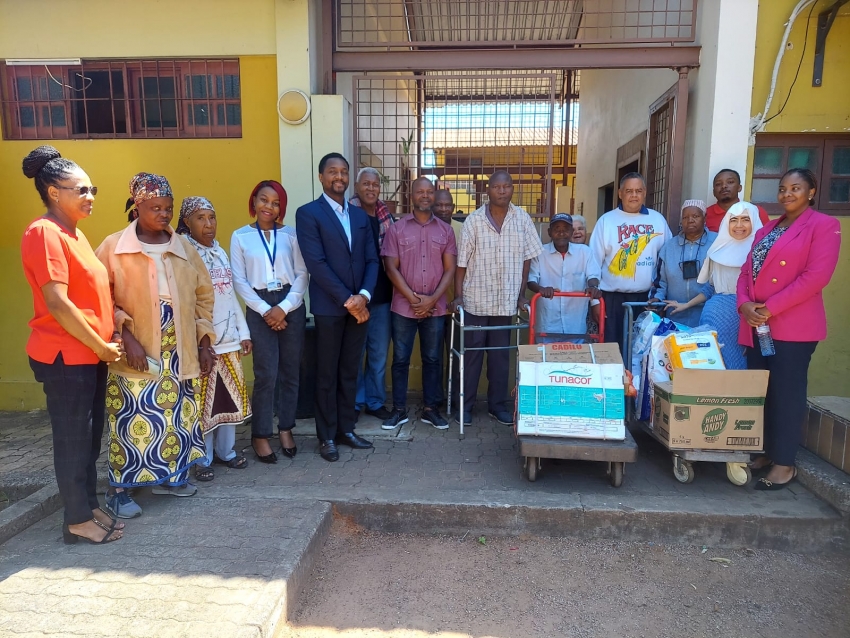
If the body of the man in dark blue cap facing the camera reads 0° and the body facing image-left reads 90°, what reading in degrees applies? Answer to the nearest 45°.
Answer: approximately 0°

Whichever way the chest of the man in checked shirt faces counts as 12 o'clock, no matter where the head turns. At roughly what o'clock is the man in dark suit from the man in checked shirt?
The man in dark suit is roughly at 2 o'clock from the man in checked shirt.

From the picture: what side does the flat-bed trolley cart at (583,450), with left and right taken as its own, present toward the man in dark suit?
right

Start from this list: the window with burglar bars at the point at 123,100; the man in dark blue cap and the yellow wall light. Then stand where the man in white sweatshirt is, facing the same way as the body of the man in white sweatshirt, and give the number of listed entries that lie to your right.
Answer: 3

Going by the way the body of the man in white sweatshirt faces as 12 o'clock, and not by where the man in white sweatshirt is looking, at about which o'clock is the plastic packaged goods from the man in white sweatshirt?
The plastic packaged goods is roughly at 11 o'clock from the man in white sweatshirt.

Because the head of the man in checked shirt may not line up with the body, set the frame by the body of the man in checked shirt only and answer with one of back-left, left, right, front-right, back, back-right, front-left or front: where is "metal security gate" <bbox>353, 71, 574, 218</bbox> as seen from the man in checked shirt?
back

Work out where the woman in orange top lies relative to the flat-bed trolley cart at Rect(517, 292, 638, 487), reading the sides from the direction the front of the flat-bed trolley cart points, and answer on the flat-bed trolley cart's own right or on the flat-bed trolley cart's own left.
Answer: on the flat-bed trolley cart's own right
